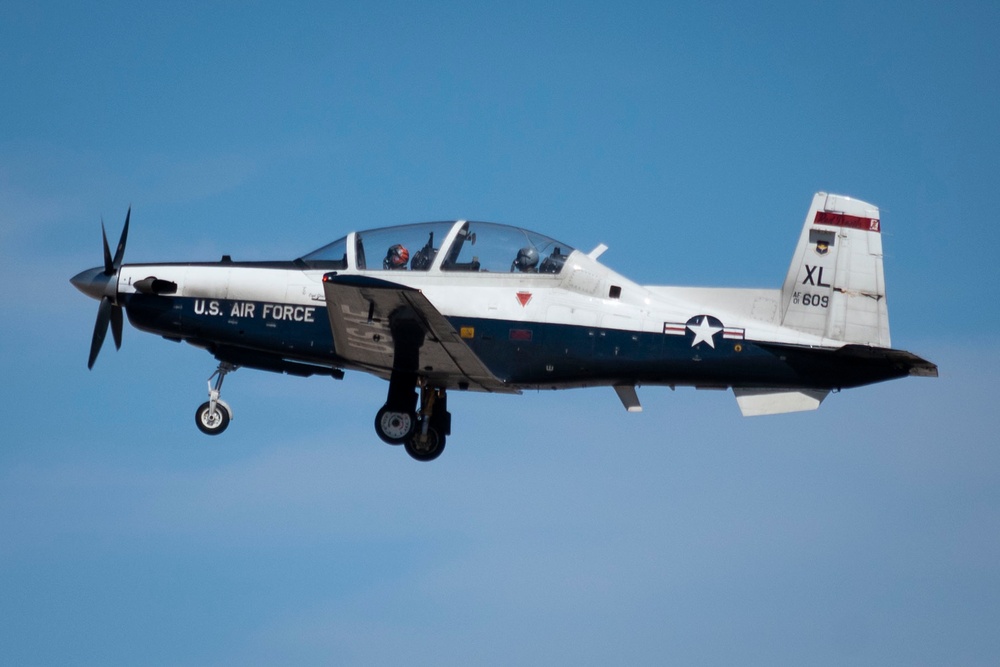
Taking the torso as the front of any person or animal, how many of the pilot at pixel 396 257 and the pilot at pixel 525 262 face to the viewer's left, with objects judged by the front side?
2

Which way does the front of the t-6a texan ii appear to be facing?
to the viewer's left

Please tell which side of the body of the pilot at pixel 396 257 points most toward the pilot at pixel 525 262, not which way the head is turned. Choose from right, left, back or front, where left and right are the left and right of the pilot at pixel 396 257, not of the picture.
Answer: back

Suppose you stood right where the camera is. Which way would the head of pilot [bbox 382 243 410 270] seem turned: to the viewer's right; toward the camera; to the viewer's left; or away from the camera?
to the viewer's left

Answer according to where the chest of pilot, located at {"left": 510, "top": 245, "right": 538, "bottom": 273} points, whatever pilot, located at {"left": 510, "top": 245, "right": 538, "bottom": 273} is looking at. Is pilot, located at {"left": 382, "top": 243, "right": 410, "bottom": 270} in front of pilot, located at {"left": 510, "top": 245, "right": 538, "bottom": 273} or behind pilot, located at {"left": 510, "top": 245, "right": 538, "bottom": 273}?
in front

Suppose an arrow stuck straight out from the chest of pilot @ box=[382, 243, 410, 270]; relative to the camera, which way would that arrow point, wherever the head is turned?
to the viewer's left

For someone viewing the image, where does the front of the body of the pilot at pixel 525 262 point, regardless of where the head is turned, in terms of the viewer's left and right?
facing to the left of the viewer
